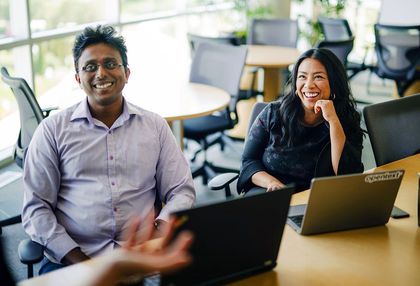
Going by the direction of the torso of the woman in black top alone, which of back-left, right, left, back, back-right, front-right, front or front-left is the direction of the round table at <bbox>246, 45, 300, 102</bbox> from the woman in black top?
back

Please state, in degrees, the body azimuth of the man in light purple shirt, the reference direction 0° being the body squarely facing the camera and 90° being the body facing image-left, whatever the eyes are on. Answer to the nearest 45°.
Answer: approximately 0°

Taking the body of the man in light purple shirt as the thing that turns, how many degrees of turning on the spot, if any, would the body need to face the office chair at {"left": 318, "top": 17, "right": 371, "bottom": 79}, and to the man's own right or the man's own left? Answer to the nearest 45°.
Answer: approximately 135° to the man's own left

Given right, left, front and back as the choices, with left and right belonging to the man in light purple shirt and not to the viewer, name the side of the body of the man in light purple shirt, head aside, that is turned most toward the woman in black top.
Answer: left

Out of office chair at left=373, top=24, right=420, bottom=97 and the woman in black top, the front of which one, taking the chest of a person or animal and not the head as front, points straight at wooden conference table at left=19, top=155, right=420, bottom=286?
the woman in black top
